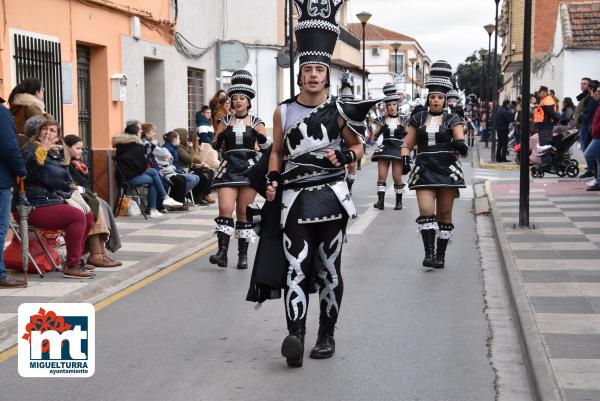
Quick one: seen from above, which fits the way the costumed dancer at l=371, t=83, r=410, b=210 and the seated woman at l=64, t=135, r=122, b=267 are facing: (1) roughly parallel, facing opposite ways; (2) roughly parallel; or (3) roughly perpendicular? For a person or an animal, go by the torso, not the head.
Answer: roughly perpendicular

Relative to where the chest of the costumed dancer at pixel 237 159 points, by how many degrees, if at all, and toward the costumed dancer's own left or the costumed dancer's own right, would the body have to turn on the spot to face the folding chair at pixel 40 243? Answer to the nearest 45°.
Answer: approximately 90° to the costumed dancer's own right

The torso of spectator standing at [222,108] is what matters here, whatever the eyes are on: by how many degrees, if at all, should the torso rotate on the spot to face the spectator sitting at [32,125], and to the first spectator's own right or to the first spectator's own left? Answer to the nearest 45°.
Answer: approximately 45° to the first spectator's own right

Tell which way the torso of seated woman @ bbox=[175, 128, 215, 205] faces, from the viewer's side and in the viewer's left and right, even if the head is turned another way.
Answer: facing to the right of the viewer

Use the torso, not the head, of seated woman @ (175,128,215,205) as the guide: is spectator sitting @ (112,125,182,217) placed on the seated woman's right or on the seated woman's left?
on the seated woman's right

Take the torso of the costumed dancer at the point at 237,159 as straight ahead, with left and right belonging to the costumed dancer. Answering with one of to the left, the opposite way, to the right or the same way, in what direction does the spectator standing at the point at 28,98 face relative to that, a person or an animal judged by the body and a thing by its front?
to the left

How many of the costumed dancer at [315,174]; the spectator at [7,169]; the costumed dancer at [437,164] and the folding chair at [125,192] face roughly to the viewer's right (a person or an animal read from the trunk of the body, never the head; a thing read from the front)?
2

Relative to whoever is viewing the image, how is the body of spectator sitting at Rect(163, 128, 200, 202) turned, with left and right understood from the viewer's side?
facing to the right of the viewer

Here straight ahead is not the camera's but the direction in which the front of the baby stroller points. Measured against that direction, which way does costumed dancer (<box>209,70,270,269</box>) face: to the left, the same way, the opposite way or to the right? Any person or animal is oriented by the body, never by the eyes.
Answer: to the left

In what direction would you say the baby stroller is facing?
to the viewer's left

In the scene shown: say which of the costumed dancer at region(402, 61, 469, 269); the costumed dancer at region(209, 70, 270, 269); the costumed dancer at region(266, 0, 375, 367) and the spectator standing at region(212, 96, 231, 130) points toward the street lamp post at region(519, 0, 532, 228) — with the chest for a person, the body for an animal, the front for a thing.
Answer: the spectator standing

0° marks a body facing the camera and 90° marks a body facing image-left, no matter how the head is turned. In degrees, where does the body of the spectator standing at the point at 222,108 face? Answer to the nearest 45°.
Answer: approximately 315°

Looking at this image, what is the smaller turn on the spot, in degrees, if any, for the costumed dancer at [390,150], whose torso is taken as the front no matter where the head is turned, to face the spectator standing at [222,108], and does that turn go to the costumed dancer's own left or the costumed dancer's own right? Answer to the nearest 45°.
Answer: approximately 90° to the costumed dancer's own right

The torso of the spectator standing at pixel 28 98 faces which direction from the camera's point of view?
to the viewer's right
